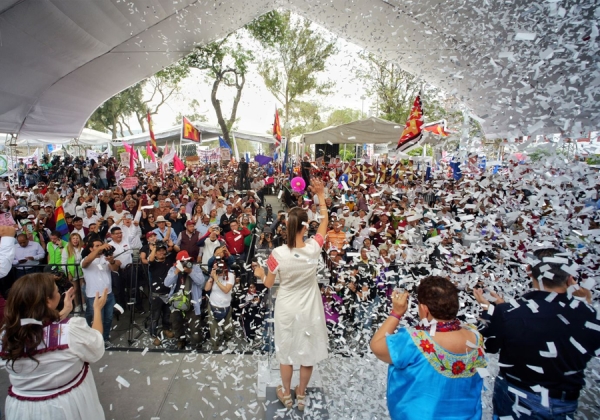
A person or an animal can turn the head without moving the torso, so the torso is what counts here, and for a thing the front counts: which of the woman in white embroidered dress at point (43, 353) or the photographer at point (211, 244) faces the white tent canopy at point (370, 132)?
the woman in white embroidered dress

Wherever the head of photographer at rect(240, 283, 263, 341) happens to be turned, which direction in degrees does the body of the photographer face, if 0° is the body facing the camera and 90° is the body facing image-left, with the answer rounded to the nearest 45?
approximately 0°

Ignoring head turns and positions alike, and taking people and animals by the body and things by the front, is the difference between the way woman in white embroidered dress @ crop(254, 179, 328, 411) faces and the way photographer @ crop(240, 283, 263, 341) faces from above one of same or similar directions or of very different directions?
very different directions

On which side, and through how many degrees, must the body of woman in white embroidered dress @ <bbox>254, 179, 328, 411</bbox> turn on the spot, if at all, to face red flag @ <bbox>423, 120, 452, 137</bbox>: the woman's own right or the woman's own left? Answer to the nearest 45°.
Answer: approximately 45° to the woman's own right

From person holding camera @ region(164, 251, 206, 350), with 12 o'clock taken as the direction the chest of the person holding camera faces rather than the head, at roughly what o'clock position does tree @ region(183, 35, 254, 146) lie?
The tree is roughly at 6 o'clock from the person holding camera.

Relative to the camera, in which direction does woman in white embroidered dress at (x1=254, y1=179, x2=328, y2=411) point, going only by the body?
away from the camera

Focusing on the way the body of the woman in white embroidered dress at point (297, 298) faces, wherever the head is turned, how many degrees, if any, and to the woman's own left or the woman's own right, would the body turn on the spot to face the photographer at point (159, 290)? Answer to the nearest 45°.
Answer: approximately 45° to the woman's own left

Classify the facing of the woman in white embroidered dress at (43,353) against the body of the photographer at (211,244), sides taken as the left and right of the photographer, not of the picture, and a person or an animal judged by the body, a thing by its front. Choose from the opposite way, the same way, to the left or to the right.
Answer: the opposite way

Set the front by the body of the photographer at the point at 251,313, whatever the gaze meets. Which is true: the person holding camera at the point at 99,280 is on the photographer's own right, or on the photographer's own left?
on the photographer's own right

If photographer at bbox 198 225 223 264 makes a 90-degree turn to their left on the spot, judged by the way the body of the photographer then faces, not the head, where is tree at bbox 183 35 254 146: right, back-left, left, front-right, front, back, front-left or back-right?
left

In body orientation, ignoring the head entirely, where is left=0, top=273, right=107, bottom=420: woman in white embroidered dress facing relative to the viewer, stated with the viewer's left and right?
facing away from the viewer and to the right of the viewer
